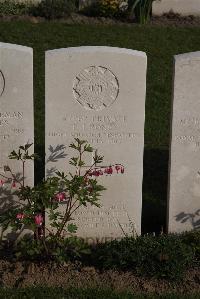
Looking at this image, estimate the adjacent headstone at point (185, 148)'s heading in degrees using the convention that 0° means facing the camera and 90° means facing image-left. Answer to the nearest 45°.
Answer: approximately 0°

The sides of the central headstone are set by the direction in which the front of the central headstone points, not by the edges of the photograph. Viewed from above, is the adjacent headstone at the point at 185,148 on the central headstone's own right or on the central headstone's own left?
on the central headstone's own left

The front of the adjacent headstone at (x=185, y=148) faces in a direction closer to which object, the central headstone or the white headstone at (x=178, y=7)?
the central headstone
